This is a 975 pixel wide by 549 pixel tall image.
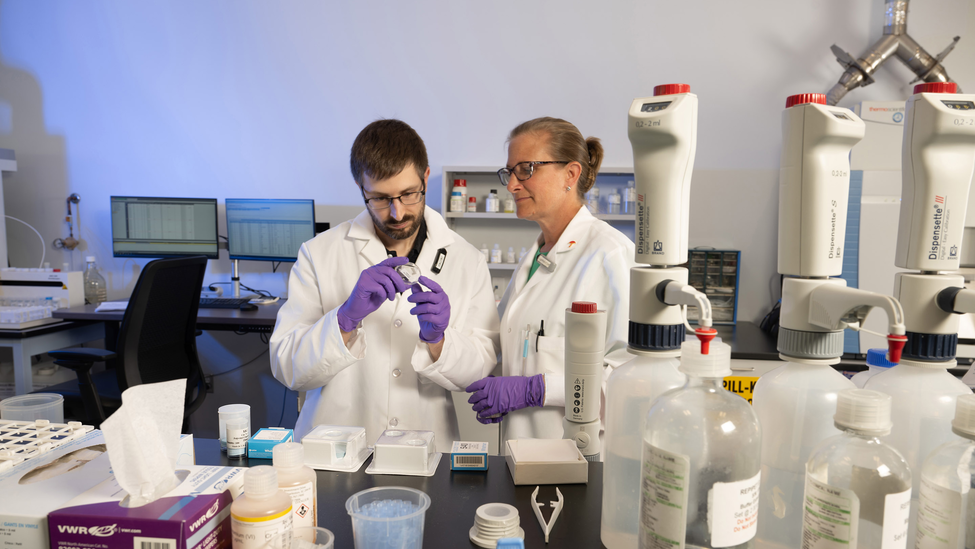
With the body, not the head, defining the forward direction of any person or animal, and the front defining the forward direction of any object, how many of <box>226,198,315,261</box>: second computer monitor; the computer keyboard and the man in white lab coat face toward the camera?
3

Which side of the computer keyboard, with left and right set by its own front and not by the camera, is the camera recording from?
front

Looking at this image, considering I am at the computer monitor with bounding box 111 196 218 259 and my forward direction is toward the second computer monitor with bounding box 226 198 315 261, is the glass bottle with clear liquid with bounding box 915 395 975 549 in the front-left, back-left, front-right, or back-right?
front-right

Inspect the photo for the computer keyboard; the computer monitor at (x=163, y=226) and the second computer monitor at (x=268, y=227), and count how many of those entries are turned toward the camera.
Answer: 3

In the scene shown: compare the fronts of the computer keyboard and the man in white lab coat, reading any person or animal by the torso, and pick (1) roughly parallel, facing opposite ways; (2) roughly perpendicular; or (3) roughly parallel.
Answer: roughly parallel

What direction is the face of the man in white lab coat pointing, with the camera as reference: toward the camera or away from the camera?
toward the camera

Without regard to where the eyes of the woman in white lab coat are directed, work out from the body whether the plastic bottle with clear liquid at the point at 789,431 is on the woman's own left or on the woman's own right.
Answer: on the woman's own left

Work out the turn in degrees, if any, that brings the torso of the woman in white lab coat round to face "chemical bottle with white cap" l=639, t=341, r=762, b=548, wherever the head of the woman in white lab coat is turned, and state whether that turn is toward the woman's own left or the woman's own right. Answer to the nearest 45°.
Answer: approximately 45° to the woman's own left

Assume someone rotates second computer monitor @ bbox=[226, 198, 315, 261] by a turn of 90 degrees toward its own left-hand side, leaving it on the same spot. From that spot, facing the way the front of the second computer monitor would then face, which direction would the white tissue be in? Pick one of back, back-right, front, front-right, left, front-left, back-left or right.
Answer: right

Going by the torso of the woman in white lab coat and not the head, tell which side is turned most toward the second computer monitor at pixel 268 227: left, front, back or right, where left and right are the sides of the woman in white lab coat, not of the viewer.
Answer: right

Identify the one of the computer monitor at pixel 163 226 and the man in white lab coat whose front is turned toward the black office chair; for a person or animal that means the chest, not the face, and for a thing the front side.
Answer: the computer monitor

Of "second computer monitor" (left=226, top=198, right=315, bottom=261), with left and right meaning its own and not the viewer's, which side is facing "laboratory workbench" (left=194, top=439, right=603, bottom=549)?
front

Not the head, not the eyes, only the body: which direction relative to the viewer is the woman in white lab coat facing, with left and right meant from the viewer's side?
facing the viewer and to the left of the viewer

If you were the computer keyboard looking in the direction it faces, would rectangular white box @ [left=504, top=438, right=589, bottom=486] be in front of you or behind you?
in front

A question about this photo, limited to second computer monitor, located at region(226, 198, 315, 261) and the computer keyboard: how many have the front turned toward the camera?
2

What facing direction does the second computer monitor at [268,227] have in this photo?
toward the camera

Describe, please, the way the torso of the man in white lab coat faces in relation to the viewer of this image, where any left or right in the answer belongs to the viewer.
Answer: facing the viewer

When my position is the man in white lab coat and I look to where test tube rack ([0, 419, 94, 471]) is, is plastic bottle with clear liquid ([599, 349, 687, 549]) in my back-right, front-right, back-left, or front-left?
front-left

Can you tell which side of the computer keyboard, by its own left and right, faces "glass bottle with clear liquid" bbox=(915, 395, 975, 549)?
front
